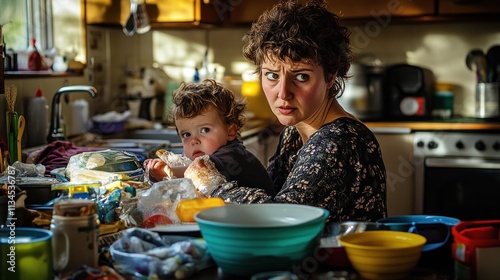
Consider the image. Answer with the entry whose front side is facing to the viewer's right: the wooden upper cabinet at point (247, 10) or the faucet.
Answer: the faucet

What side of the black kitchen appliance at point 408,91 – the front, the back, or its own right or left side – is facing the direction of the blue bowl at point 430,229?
front

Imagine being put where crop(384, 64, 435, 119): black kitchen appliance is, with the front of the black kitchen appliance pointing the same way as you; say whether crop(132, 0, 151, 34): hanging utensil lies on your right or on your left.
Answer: on your right

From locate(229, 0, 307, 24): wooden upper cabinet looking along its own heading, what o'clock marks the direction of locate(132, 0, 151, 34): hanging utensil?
The hanging utensil is roughly at 2 o'clock from the wooden upper cabinet.

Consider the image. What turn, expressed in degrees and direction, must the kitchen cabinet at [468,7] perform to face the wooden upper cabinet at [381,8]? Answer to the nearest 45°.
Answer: approximately 90° to its right

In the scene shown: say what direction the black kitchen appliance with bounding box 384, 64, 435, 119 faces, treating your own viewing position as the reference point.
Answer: facing the viewer

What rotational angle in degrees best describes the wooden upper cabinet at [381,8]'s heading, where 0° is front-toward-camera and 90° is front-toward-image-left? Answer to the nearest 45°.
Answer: approximately 0°

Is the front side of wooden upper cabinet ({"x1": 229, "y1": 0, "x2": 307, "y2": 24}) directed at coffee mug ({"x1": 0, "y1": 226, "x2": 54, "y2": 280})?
yes

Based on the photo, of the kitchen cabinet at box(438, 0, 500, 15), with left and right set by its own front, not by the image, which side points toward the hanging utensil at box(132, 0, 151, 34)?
right

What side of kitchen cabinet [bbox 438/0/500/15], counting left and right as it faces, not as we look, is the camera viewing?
front

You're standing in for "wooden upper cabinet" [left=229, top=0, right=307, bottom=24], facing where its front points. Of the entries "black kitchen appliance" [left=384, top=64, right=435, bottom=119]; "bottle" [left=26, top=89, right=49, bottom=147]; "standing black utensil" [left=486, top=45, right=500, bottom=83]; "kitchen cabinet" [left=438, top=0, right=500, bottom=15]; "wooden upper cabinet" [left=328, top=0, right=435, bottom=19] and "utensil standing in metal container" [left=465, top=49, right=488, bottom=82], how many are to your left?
5

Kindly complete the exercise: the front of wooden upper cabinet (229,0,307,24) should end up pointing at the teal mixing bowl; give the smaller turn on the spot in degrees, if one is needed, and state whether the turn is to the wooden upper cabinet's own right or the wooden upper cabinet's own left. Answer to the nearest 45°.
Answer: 0° — it already faces it
